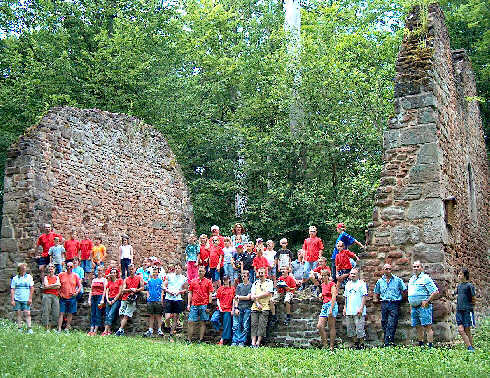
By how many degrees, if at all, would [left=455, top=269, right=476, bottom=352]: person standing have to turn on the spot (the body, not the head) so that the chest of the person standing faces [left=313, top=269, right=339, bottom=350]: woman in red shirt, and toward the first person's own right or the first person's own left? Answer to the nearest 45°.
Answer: approximately 45° to the first person's own right

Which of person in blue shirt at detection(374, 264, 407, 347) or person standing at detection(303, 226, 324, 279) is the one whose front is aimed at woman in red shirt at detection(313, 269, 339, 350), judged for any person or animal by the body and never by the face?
the person standing

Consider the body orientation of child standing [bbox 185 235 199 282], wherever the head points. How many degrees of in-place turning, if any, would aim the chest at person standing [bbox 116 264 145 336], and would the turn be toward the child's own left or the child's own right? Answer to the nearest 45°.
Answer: approximately 45° to the child's own right

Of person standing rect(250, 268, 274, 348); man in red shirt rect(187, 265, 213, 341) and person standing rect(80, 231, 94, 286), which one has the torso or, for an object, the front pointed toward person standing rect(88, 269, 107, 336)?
person standing rect(80, 231, 94, 286)

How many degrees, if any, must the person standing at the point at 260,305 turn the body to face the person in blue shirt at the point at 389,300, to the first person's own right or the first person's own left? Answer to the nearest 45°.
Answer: approximately 45° to the first person's own left

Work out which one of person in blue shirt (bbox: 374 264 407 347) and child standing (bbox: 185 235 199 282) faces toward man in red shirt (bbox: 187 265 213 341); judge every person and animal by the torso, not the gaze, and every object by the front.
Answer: the child standing

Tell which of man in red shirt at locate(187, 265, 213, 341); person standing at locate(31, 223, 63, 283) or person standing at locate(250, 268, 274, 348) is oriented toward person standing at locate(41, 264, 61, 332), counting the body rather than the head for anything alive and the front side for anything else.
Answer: person standing at locate(31, 223, 63, 283)

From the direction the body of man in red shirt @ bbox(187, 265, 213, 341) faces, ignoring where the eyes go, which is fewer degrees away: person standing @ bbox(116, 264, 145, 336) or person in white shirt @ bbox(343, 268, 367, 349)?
the person in white shirt

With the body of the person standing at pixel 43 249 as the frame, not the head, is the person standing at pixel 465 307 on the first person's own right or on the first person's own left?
on the first person's own left

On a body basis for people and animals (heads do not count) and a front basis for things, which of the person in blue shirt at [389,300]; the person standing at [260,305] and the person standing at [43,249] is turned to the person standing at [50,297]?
the person standing at [43,249]

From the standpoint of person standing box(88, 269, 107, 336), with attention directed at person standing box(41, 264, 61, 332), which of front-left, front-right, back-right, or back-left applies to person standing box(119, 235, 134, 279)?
back-right
